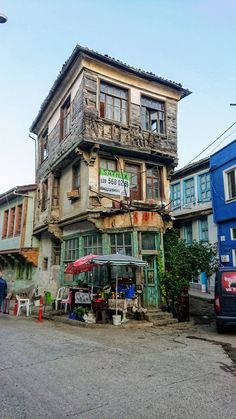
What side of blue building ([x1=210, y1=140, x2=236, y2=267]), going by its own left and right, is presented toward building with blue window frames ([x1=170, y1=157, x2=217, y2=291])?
right

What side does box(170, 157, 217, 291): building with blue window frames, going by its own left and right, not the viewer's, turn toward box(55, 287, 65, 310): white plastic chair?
front

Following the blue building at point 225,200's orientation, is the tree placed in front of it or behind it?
in front

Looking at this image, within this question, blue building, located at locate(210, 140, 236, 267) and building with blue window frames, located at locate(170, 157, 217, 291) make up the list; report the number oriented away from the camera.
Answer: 0

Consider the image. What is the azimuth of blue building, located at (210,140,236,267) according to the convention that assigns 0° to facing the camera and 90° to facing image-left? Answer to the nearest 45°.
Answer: approximately 45°

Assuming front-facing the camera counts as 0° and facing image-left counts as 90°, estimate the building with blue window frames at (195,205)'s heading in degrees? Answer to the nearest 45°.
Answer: approximately 45°

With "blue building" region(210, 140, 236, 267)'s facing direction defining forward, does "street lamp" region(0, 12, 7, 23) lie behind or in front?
in front

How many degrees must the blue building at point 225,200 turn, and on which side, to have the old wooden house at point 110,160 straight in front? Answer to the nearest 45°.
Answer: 0° — it already faces it

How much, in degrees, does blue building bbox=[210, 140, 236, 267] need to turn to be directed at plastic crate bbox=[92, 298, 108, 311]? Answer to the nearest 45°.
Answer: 0° — it already faces it

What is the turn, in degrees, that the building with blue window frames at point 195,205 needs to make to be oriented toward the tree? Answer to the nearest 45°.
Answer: approximately 45° to its left

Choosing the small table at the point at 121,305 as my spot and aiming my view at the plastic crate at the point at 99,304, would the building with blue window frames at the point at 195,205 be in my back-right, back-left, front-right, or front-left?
back-right

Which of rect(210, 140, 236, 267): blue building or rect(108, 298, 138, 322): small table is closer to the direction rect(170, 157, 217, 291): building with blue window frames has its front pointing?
the small table

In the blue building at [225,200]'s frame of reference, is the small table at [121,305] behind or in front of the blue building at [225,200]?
in front

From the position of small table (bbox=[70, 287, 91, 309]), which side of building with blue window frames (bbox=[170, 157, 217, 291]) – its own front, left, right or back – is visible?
front

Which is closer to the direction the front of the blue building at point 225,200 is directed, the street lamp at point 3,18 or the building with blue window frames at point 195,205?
the street lamp
